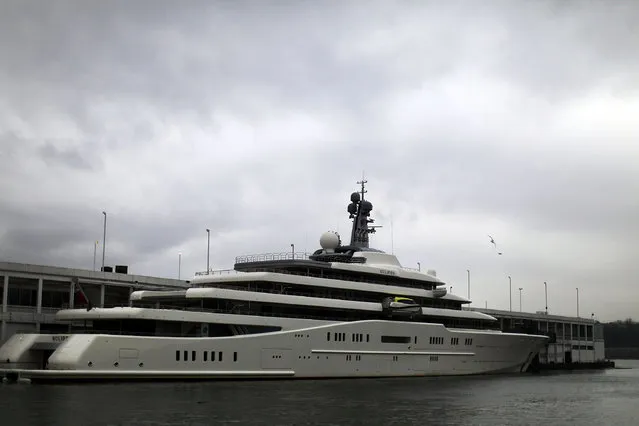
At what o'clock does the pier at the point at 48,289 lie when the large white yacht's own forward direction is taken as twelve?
The pier is roughly at 8 o'clock from the large white yacht.

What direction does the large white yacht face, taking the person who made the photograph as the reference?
facing away from the viewer and to the right of the viewer
